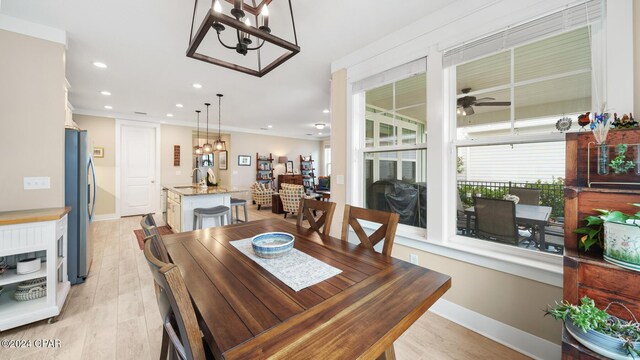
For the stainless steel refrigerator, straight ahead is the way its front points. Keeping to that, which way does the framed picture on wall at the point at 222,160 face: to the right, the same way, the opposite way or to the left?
to the right

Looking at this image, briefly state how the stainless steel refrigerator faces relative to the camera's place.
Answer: facing to the right of the viewer

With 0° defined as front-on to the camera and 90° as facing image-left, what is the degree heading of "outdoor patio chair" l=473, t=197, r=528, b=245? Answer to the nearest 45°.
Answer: approximately 225°

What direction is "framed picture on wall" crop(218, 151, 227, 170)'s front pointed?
toward the camera

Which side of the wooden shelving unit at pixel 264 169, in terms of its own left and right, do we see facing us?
front

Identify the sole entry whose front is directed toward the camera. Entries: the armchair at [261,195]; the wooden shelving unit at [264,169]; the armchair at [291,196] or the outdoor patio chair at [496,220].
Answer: the wooden shelving unit

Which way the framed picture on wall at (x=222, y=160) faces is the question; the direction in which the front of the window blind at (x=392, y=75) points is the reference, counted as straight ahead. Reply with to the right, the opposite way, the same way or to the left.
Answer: to the left
